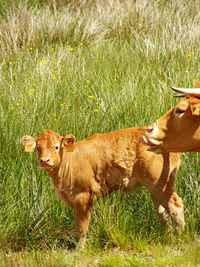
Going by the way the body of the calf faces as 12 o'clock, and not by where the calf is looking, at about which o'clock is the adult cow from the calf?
The adult cow is roughly at 7 o'clock from the calf.

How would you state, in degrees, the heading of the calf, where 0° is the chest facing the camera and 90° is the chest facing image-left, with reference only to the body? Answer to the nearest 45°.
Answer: approximately 90°
